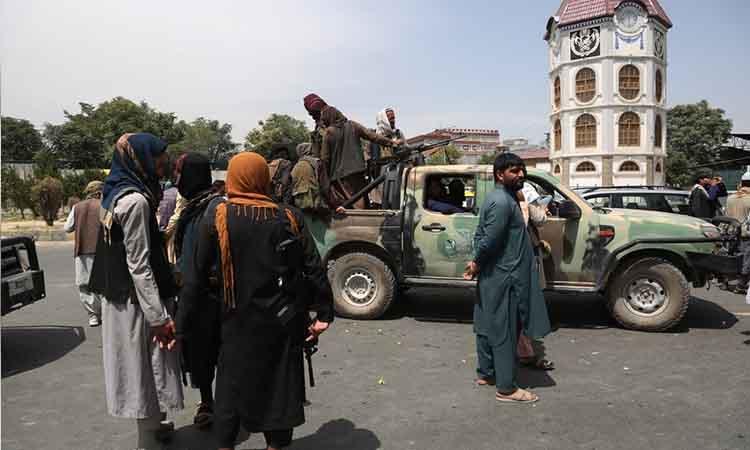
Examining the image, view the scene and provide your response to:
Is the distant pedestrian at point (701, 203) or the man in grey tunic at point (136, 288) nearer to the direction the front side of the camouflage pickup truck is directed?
the distant pedestrian

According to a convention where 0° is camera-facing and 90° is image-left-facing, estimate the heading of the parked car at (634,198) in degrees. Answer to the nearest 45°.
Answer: approximately 270°

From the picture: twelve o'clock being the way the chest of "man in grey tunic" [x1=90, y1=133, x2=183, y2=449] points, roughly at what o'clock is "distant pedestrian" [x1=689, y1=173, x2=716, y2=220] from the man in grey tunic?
The distant pedestrian is roughly at 11 o'clock from the man in grey tunic.

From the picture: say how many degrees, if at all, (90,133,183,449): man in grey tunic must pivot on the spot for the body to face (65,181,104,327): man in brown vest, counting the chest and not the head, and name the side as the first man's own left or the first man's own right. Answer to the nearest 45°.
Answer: approximately 90° to the first man's own left

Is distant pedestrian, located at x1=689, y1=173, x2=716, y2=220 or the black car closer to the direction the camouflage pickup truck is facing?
the distant pedestrian

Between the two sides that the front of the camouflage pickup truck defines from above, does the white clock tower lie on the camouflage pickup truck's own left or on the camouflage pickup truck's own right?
on the camouflage pickup truck's own left

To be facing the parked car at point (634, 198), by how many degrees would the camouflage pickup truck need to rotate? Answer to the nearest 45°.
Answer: approximately 90° to its left

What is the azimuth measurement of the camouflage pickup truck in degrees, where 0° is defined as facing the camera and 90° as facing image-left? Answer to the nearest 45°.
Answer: approximately 270°
